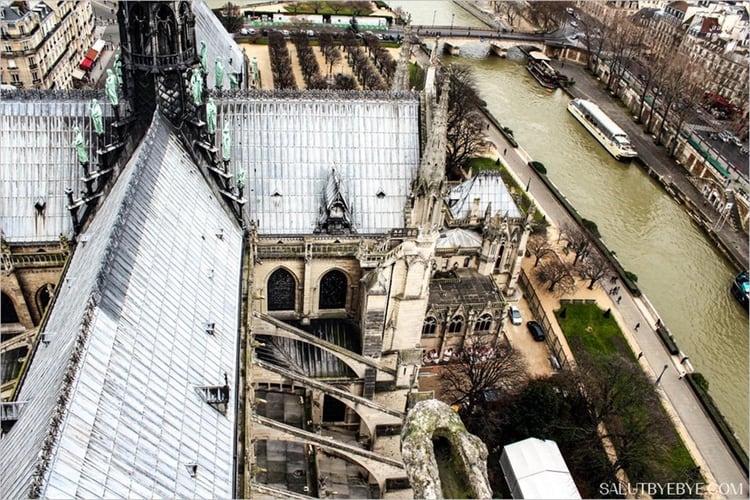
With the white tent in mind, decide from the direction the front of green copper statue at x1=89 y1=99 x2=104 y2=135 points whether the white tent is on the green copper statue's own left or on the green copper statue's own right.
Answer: on the green copper statue's own left

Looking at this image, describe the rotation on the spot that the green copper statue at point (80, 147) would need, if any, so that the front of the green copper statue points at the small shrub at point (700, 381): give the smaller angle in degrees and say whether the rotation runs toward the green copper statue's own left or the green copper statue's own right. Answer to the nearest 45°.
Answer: approximately 135° to the green copper statue's own left

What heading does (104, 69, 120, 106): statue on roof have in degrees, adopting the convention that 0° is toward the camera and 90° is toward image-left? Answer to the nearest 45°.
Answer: approximately 45°

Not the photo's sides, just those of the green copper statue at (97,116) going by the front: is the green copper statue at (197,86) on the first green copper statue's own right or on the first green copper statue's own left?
on the first green copper statue's own left

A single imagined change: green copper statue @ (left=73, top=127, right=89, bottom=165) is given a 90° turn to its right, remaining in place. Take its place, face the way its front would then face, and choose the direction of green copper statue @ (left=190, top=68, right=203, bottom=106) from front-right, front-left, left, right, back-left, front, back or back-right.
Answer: back-right

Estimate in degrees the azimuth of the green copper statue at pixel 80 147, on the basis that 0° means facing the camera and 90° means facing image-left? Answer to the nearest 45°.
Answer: approximately 45°

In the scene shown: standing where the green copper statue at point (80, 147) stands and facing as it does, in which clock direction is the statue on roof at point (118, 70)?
The statue on roof is roughly at 6 o'clock from the green copper statue.

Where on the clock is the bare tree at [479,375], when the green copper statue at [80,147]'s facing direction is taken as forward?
The bare tree is roughly at 8 o'clock from the green copper statue.

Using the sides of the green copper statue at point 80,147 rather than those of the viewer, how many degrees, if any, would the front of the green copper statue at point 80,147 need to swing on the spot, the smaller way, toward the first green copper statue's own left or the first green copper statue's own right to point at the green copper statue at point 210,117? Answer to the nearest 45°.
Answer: approximately 135° to the first green copper statue's own left
